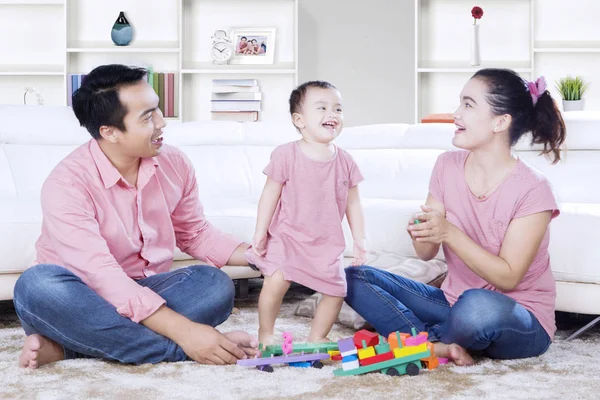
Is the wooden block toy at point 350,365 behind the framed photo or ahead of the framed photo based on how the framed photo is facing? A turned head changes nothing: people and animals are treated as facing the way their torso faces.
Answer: ahead

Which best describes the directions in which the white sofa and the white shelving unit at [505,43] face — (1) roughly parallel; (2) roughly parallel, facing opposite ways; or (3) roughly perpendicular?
roughly parallel

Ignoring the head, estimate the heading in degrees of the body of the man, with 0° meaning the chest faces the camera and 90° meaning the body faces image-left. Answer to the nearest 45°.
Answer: approximately 315°

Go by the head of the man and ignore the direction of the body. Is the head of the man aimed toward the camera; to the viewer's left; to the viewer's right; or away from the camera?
to the viewer's right

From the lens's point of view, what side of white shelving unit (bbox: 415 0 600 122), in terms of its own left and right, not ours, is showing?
front

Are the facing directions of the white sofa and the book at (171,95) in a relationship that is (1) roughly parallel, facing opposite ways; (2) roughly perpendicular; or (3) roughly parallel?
roughly perpendicular

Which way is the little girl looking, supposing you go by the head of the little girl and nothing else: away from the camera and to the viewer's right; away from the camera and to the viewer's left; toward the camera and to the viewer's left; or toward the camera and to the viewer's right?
toward the camera and to the viewer's right

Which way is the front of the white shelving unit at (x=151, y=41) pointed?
toward the camera

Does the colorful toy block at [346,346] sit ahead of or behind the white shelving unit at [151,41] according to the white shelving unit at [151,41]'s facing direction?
ahead

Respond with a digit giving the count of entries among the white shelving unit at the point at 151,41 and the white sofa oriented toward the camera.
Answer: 2

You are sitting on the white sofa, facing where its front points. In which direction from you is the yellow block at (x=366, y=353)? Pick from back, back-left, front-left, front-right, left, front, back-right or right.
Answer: front

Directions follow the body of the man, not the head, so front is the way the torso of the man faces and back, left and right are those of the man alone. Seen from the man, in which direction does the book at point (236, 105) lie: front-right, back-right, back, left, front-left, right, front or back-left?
back-left

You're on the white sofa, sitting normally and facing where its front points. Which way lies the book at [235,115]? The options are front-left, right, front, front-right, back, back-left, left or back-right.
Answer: back
